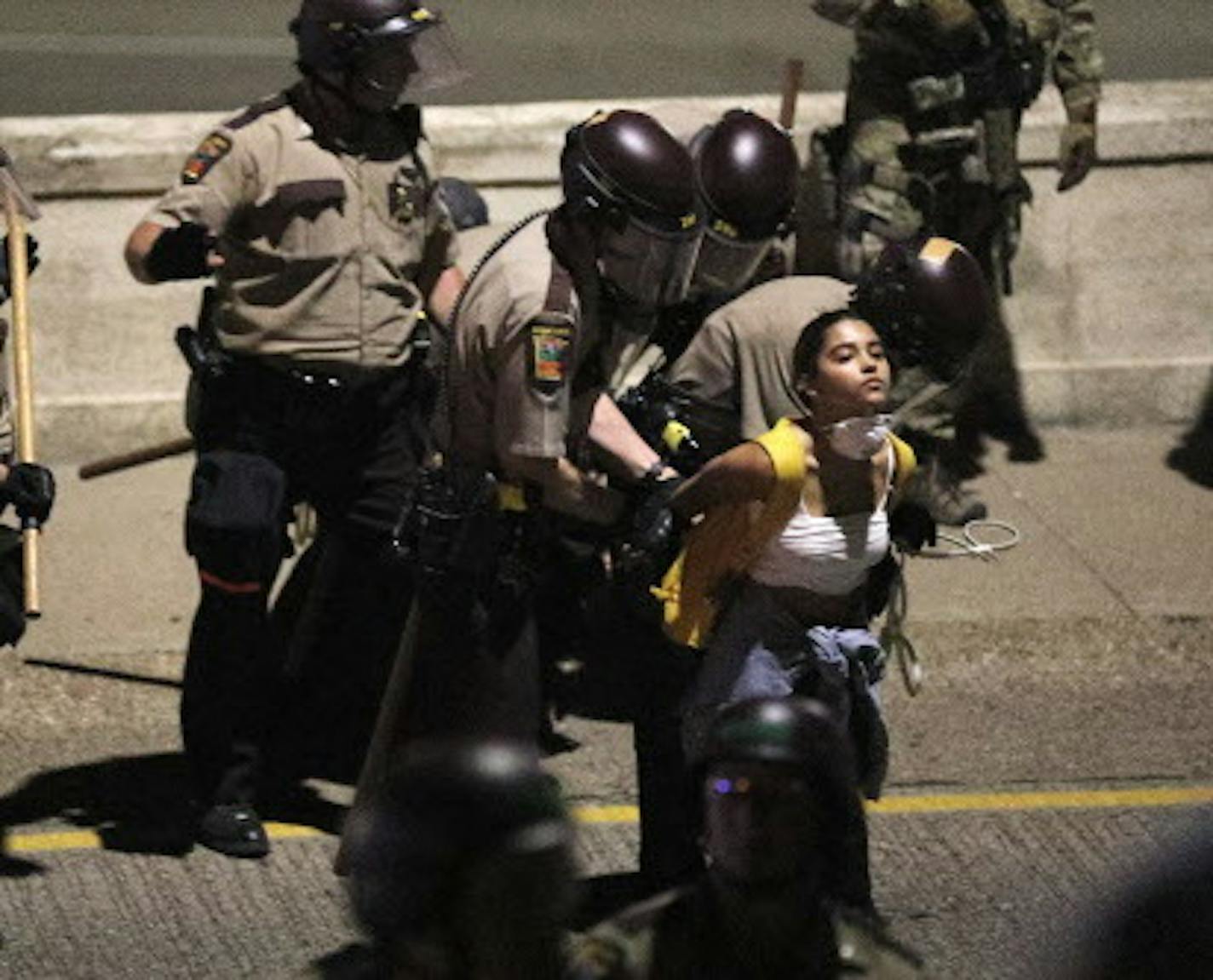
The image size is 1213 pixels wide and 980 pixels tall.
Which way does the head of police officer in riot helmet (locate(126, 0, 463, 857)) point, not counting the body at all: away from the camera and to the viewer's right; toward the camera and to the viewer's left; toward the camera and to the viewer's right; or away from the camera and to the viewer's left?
toward the camera and to the viewer's right

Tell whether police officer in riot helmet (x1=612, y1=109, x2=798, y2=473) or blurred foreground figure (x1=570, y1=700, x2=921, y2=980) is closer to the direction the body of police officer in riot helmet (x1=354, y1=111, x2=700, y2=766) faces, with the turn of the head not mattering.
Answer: the police officer in riot helmet

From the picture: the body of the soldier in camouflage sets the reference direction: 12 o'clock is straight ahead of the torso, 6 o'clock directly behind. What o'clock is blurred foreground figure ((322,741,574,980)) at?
The blurred foreground figure is roughly at 12 o'clock from the soldier in camouflage.

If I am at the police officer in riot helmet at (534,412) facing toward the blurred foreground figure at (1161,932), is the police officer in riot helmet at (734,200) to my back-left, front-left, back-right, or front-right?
back-left

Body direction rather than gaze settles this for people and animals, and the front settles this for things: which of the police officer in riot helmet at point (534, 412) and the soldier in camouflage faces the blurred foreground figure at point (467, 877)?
the soldier in camouflage

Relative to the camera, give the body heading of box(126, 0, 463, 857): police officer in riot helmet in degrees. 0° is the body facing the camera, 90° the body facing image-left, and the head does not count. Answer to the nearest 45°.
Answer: approximately 315°

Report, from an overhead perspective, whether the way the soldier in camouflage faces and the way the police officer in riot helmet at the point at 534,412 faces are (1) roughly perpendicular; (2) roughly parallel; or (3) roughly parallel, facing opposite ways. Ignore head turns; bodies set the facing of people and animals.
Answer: roughly perpendicular

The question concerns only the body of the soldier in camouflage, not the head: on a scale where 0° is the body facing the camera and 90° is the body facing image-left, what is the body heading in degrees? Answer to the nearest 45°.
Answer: approximately 0°

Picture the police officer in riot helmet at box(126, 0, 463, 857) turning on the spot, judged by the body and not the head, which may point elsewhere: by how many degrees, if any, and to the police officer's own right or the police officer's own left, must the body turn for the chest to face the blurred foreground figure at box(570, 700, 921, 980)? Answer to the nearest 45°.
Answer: approximately 45° to the police officer's own right

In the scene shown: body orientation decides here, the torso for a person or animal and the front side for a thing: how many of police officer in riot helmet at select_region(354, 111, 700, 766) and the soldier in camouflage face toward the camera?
1

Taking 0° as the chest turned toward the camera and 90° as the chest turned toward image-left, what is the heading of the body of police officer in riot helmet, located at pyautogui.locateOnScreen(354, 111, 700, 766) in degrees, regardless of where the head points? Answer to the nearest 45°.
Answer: approximately 270°
